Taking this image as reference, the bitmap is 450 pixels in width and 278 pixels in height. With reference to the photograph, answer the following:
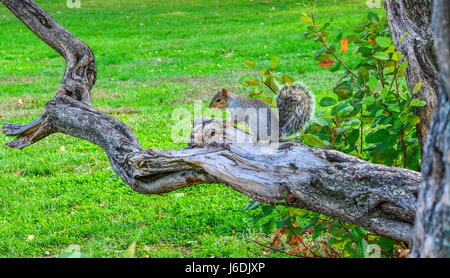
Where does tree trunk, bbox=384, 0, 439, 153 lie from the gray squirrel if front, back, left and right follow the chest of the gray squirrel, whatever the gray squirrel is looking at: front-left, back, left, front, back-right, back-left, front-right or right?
back-right

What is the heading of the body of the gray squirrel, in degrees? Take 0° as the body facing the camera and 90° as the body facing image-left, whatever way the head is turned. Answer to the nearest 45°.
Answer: approximately 90°

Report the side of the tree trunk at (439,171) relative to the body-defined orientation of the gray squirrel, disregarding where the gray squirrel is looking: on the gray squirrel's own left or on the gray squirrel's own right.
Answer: on the gray squirrel's own left
